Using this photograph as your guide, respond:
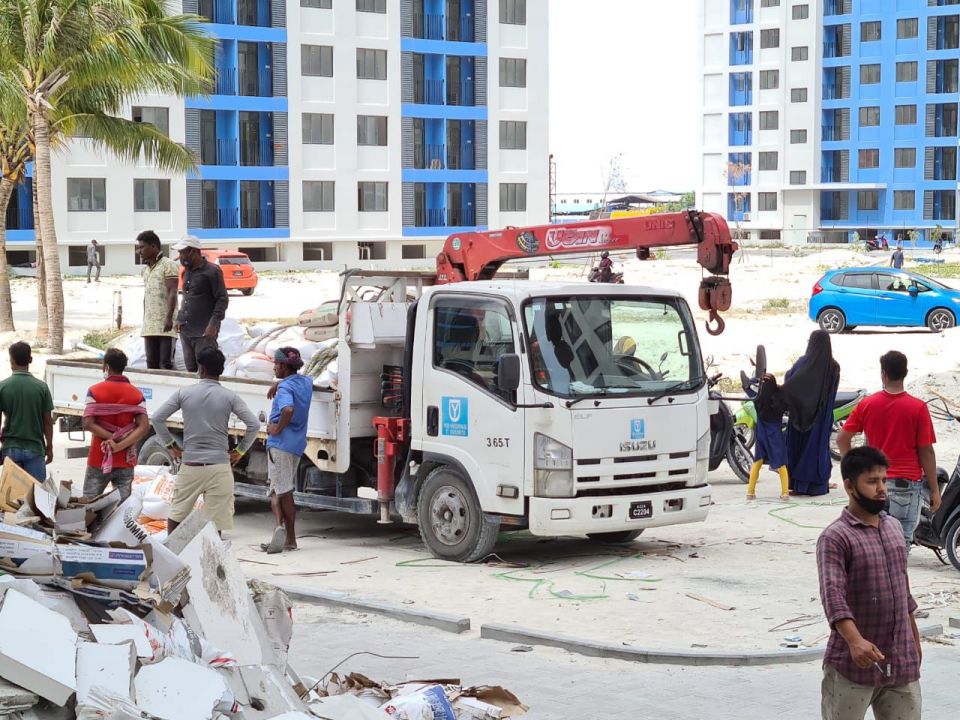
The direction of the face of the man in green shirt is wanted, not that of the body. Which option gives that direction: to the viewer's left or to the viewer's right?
to the viewer's right

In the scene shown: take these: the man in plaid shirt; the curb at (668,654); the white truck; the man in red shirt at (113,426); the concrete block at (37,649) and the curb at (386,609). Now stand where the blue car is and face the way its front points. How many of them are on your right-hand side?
6

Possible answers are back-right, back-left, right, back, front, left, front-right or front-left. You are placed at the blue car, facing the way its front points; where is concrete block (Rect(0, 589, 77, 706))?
right

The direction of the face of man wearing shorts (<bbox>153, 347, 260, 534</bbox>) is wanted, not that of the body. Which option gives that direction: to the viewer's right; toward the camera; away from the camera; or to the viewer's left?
away from the camera

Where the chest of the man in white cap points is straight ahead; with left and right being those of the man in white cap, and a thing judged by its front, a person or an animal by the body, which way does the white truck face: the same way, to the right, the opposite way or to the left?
to the left

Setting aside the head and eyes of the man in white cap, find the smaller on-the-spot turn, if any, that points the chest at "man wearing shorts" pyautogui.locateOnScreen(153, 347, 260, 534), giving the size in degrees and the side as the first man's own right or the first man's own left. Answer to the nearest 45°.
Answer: approximately 45° to the first man's own left

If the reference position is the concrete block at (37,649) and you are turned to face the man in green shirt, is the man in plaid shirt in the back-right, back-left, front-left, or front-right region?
back-right

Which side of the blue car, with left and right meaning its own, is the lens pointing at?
right

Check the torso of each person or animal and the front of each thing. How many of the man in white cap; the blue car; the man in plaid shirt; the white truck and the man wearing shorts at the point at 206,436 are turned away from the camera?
1

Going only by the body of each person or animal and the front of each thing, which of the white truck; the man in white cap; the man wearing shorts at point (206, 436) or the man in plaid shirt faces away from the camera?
the man wearing shorts

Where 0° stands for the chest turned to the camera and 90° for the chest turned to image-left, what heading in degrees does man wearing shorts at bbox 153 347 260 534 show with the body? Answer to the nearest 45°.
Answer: approximately 180°

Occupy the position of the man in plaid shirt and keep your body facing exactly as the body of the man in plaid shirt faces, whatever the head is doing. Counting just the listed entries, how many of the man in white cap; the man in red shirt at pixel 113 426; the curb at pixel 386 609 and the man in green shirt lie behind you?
4

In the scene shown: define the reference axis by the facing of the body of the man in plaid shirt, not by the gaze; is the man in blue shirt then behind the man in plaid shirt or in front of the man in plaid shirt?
behind

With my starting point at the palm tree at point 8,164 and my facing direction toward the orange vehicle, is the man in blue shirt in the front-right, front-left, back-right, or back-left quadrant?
back-right

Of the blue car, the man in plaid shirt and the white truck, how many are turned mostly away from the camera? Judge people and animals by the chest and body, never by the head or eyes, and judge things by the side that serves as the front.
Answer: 0

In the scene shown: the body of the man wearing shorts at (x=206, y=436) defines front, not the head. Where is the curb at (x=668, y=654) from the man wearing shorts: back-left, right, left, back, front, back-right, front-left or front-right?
back-right
